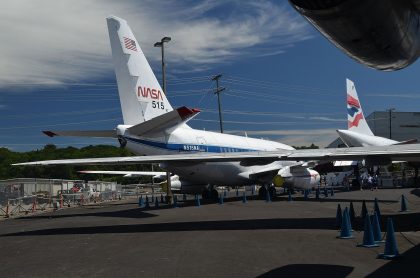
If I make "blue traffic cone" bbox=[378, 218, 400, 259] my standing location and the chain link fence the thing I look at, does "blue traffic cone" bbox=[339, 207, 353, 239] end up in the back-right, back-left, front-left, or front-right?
front-right

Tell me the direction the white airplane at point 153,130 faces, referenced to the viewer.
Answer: facing away from the viewer and to the right of the viewer

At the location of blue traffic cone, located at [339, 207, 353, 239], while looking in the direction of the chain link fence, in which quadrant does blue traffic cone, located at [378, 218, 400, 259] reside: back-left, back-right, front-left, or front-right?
back-left

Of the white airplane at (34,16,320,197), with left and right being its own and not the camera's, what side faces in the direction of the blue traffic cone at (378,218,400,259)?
right

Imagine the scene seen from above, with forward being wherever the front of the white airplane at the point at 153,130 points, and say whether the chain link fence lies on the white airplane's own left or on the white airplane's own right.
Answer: on the white airplane's own left

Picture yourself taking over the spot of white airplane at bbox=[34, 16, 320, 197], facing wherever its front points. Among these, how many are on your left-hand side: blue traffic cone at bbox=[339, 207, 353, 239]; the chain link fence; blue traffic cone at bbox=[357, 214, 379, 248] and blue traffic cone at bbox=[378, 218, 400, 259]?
1

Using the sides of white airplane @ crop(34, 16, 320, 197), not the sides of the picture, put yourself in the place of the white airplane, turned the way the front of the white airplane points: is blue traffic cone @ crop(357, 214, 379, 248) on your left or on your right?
on your right

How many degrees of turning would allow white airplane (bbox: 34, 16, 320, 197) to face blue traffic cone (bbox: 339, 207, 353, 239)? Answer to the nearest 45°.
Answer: approximately 90° to its right
